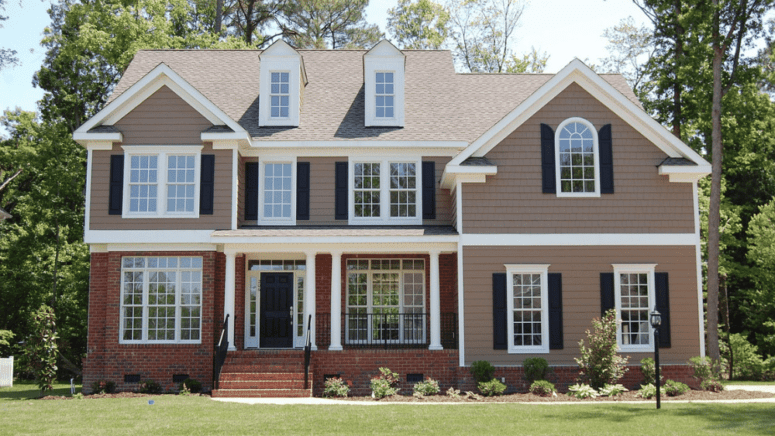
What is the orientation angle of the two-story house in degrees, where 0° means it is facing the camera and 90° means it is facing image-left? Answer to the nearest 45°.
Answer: approximately 0°

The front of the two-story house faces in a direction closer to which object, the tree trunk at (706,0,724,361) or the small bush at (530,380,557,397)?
the small bush

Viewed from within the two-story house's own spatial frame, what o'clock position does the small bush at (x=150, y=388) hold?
The small bush is roughly at 3 o'clock from the two-story house.

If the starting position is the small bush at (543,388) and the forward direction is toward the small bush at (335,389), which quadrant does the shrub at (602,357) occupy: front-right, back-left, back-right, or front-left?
back-right

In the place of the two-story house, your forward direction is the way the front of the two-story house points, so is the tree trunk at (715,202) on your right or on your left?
on your left

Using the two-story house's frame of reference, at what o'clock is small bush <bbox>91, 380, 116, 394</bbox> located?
The small bush is roughly at 3 o'clock from the two-story house.
